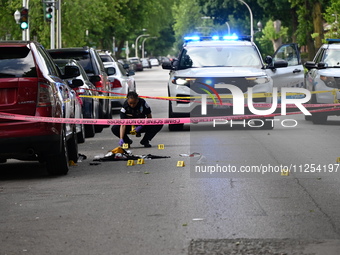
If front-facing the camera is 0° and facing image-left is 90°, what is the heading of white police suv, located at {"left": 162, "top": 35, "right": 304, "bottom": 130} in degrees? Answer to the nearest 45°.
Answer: approximately 0°

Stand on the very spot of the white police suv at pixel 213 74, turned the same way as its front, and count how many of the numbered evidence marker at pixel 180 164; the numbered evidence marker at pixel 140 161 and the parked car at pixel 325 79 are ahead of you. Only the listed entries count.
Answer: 2

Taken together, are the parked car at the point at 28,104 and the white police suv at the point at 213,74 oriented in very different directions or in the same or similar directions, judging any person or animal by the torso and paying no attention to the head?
very different directions

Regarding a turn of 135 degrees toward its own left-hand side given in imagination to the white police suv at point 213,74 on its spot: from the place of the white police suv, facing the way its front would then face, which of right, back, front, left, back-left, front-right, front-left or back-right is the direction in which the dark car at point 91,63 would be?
left

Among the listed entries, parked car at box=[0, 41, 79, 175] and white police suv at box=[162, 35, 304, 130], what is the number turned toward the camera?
1

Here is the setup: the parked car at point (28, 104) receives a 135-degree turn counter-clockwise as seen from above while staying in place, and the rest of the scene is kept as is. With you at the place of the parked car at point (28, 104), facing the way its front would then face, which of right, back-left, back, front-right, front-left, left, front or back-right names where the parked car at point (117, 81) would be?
back-right

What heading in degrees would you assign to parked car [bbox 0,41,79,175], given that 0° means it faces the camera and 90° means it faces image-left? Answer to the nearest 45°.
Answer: approximately 180°

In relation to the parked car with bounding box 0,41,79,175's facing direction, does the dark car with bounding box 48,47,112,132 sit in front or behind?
in front

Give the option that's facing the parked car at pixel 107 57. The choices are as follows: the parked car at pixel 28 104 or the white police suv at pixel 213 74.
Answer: the parked car at pixel 28 104

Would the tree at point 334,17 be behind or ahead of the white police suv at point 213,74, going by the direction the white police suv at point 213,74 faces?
behind

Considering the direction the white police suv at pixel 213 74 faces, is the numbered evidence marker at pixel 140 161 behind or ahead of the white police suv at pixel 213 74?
ahead

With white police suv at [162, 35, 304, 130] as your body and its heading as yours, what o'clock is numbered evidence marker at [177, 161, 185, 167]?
The numbered evidence marker is roughly at 12 o'clock from the white police suv.

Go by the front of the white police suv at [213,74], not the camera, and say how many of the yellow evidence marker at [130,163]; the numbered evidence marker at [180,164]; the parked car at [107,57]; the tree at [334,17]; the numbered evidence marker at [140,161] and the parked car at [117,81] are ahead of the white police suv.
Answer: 3

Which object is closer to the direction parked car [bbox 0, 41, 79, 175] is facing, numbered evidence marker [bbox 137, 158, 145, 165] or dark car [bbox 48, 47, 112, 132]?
the dark car

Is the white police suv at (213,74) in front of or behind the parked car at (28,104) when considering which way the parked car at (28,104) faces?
in front
